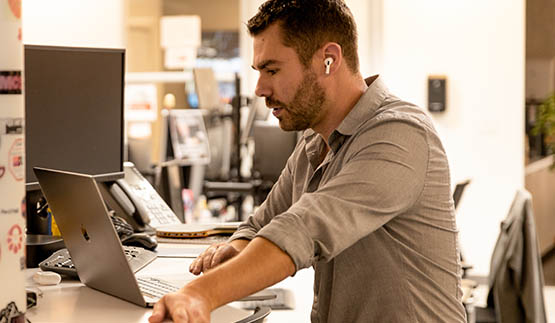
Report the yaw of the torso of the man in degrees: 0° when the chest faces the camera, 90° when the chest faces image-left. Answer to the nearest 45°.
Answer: approximately 90°

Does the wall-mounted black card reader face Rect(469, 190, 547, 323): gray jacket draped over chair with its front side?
yes

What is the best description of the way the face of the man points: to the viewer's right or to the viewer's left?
to the viewer's left

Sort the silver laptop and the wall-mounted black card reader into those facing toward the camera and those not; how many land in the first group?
1

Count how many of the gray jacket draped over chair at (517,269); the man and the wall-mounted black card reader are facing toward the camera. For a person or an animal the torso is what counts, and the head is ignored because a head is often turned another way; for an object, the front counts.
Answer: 1

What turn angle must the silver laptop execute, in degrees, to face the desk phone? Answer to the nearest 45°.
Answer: approximately 45° to its left

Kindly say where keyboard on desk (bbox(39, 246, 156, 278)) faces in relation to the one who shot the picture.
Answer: facing the viewer and to the right of the viewer

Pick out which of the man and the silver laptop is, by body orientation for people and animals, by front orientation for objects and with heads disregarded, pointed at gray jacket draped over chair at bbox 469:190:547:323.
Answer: the silver laptop
